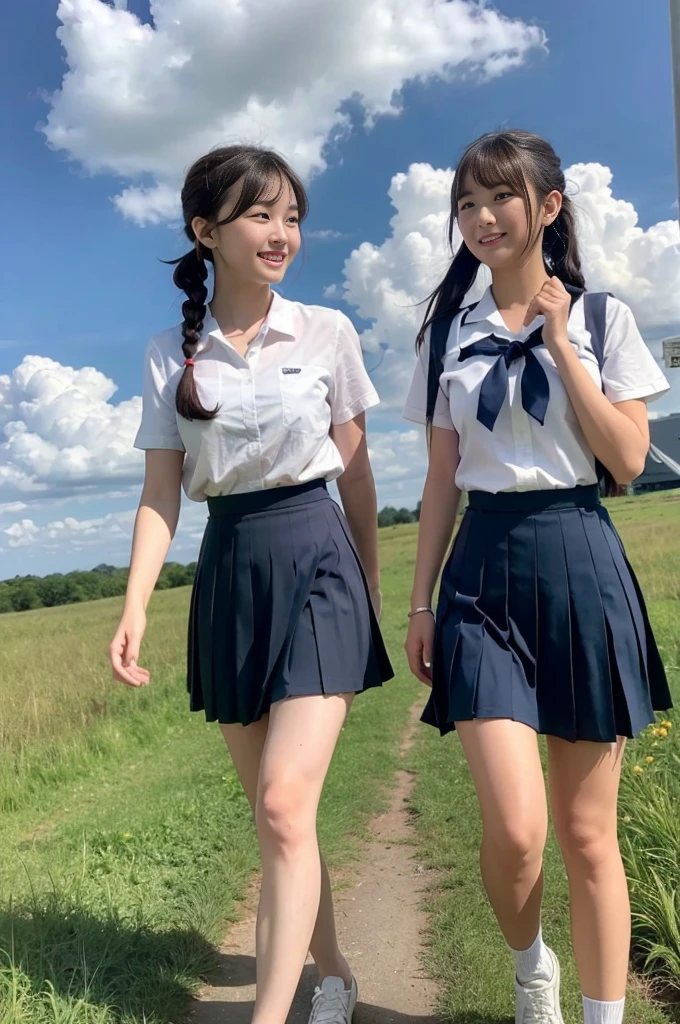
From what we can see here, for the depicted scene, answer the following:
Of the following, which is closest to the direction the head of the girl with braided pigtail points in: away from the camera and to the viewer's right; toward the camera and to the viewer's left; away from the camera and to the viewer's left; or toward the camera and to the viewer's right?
toward the camera and to the viewer's right

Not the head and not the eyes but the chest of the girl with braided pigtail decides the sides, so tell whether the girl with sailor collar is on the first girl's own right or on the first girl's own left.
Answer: on the first girl's own left

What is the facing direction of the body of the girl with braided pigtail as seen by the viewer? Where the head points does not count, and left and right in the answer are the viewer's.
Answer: facing the viewer

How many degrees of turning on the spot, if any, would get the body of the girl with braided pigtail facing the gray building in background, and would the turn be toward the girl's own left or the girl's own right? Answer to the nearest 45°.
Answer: approximately 135° to the girl's own left

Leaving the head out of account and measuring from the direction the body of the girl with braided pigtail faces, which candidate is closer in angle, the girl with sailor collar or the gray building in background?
the girl with sailor collar

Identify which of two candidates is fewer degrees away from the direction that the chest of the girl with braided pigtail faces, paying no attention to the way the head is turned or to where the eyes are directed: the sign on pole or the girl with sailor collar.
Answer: the girl with sailor collar

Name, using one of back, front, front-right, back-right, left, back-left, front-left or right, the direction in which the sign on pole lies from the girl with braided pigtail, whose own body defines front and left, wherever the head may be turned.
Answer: back-left

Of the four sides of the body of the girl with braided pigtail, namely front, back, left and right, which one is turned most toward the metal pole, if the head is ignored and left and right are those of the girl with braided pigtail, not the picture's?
back

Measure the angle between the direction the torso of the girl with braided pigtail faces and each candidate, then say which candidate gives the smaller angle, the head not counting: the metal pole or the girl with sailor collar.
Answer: the girl with sailor collar
